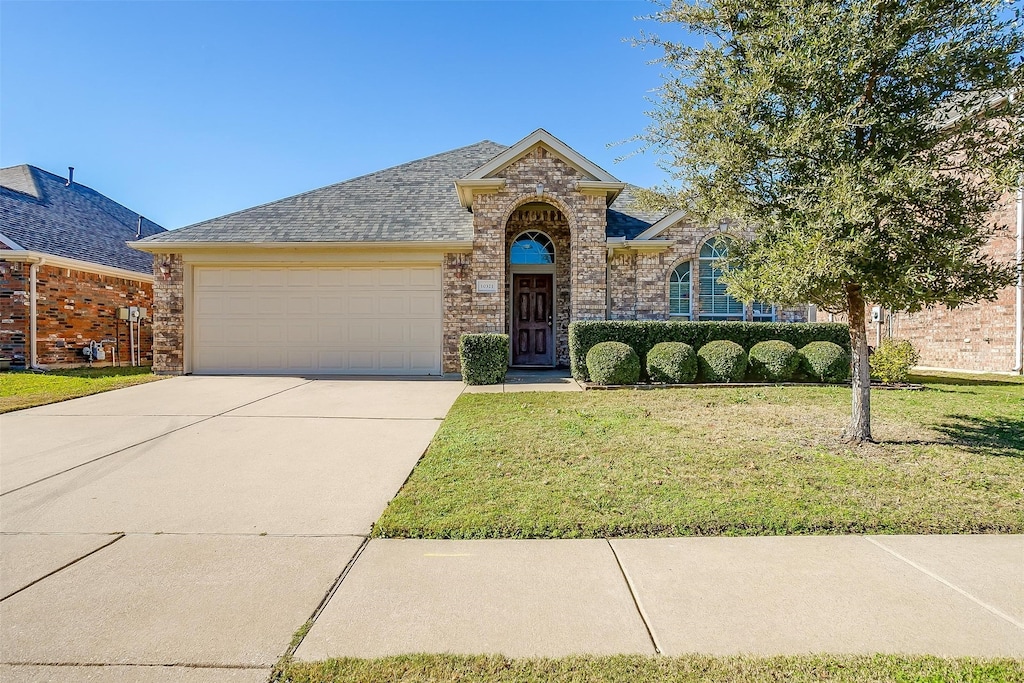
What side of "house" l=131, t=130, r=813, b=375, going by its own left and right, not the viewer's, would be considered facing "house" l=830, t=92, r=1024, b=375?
left

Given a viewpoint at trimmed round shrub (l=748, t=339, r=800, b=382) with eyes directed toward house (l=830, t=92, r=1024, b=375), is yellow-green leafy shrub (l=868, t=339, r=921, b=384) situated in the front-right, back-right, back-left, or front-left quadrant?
front-right

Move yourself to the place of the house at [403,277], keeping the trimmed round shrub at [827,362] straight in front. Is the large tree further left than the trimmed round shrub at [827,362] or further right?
right

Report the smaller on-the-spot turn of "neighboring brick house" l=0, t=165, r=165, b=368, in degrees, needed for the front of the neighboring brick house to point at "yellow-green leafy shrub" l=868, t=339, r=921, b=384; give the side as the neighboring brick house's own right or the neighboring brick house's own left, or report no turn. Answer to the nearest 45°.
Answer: approximately 90° to the neighboring brick house's own left

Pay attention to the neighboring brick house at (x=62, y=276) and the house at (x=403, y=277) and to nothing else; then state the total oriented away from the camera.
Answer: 0

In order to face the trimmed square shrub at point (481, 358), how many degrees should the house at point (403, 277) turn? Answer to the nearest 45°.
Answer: approximately 45° to its left

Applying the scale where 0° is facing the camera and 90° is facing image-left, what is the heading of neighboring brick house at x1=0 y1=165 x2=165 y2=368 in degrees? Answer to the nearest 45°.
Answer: approximately 45°

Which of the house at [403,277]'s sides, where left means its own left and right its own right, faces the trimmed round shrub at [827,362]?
left

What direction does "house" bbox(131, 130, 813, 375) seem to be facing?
toward the camera

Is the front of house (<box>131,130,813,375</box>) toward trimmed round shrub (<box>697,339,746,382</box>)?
no

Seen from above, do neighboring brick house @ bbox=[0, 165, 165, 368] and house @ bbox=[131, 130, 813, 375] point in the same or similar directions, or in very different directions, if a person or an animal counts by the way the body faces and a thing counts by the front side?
same or similar directions

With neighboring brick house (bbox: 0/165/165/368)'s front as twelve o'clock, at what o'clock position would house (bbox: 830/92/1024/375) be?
The house is roughly at 9 o'clock from the neighboring brick house.

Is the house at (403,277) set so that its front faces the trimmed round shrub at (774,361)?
no

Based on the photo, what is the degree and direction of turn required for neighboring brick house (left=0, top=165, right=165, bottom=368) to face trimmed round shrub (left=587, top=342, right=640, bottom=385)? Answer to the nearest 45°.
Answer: approximately 90° to its left

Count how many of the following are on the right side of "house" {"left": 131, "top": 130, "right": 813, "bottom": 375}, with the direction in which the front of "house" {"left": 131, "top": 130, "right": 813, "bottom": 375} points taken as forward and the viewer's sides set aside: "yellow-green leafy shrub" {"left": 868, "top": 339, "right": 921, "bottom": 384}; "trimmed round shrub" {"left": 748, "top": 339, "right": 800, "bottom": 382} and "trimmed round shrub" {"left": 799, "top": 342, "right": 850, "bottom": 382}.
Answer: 0

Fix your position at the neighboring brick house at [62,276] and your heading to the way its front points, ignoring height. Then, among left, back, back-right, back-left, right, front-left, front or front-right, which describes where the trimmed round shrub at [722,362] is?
left
